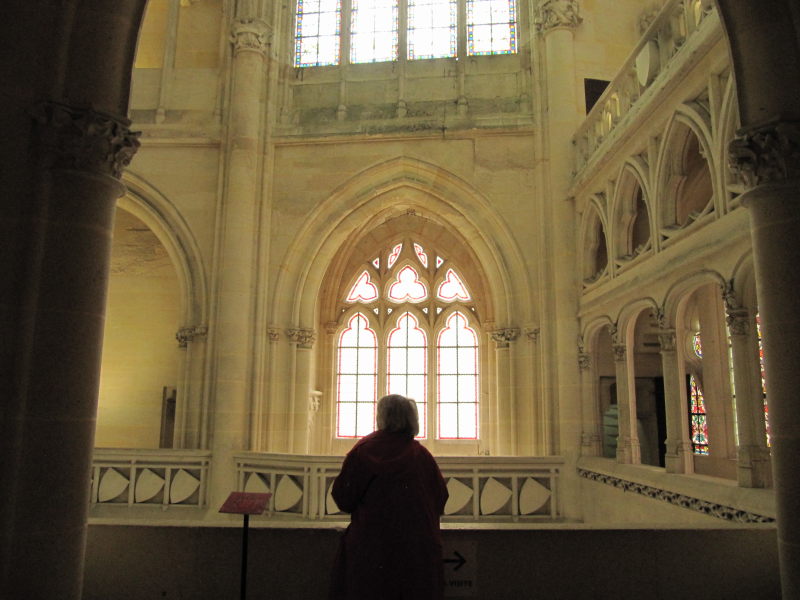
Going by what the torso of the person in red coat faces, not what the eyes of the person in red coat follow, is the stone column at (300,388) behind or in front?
in front

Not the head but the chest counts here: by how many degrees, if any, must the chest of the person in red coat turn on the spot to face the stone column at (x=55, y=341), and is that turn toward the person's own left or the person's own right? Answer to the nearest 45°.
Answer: approximately 90° to the person's own left

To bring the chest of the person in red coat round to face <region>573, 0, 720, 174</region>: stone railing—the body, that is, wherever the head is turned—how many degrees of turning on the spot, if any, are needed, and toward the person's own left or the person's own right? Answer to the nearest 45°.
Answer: approximately 45° to the person's own right

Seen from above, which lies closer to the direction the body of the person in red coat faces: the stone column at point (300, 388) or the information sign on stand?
the stone column

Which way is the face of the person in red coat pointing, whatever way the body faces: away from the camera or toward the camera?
away from the camera

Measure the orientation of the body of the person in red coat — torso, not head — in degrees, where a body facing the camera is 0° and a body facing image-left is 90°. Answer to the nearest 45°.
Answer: approximately 180°

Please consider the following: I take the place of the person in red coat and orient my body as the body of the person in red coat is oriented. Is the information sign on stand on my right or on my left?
on my left

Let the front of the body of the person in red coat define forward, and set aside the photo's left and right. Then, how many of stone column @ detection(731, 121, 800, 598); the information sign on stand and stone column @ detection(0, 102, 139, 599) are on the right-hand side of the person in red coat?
1

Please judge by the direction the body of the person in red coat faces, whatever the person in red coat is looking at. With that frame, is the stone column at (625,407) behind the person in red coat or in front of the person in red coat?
in front

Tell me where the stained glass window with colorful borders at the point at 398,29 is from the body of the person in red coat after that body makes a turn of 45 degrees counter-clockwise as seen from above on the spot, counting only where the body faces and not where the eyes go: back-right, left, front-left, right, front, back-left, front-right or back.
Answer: front-right

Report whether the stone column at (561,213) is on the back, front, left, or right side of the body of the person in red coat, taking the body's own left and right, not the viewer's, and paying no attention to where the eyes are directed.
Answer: front

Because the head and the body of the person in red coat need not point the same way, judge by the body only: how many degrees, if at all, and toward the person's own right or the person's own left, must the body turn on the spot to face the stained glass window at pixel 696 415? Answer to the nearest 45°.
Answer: approximately 45° to the person's own right

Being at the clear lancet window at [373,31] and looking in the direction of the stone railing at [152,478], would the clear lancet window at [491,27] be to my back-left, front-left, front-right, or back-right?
back-left

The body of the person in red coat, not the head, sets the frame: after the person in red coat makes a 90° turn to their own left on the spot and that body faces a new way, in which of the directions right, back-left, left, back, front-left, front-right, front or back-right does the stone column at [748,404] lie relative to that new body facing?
back-right
